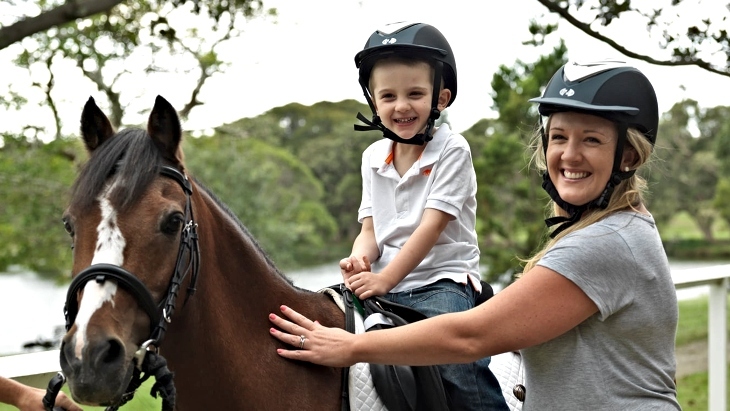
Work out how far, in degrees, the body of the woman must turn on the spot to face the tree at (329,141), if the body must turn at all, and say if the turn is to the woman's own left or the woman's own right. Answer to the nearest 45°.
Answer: approximately 90° to the woman's own right

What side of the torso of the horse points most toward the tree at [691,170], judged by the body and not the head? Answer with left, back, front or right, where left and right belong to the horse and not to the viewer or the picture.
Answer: back

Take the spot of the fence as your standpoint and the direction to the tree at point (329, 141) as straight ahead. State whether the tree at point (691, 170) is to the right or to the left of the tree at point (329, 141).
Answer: right

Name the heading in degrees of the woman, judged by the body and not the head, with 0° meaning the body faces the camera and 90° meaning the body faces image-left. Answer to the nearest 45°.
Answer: approximately 90°

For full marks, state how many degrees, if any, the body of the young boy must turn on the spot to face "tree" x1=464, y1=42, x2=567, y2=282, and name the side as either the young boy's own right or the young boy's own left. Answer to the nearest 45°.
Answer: approximately 135° to the young boy's own right

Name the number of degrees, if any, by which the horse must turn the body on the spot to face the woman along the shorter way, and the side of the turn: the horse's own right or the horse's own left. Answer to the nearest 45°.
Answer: approximately 135° to the horse's own left

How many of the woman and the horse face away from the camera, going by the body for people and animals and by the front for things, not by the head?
0

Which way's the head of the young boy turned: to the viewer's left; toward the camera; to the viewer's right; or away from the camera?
toward the camera

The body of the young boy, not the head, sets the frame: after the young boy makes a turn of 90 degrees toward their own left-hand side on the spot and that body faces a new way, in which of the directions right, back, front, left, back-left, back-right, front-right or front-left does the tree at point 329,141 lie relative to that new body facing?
back-left
